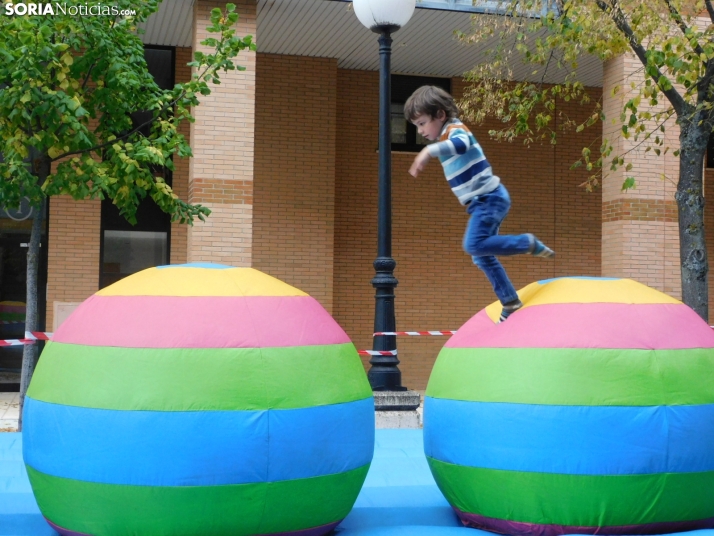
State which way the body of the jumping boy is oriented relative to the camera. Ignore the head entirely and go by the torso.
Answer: to the viewer's left

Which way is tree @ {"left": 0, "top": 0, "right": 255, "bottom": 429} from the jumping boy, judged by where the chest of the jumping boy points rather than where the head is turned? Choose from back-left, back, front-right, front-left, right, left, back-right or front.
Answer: front-right

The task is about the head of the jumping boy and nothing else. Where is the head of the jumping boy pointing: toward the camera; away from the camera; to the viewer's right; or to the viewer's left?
to the viewer's left

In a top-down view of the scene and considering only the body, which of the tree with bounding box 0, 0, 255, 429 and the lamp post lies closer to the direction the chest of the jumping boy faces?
the tree

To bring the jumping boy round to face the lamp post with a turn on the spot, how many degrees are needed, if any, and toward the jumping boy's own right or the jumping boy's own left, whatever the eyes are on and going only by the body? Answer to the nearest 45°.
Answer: approximately 90° to the jumping boy's own right

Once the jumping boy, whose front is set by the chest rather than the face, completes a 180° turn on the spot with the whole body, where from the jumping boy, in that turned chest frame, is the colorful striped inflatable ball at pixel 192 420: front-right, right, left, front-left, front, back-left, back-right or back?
back-right
